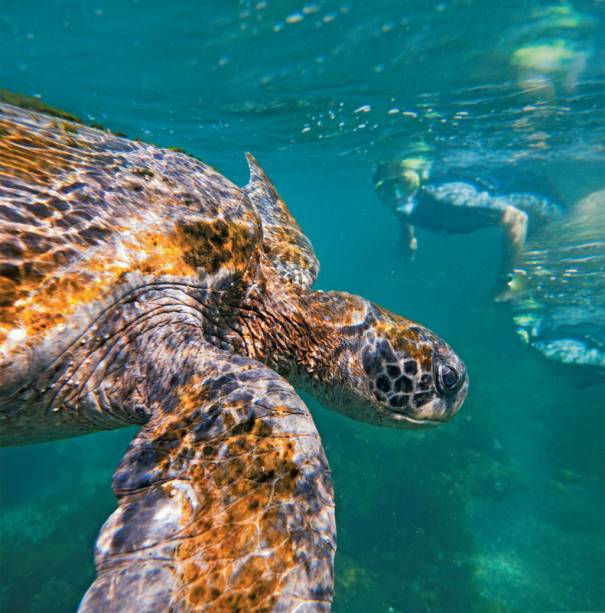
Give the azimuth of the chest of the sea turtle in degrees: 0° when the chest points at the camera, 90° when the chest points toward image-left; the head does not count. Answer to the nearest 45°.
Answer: approximately 270°

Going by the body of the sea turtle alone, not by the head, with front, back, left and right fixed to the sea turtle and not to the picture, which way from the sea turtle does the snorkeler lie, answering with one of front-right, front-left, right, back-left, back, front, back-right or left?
front-left
